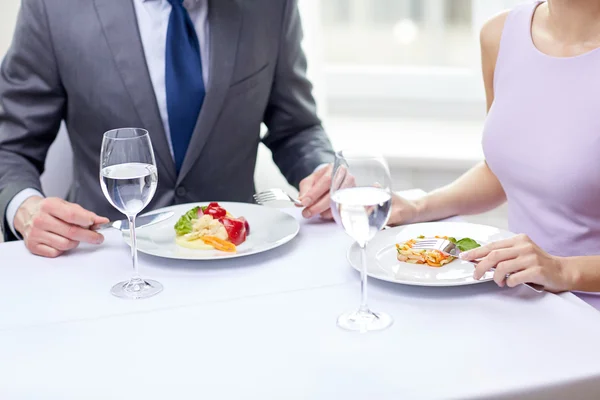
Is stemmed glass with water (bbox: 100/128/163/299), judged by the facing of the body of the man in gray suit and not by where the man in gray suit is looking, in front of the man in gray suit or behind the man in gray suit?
in front

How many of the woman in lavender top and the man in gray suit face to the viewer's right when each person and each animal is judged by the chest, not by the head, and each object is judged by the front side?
0

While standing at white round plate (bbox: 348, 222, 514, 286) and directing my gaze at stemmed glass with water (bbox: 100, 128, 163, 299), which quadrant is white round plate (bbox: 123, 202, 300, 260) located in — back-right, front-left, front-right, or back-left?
front-right

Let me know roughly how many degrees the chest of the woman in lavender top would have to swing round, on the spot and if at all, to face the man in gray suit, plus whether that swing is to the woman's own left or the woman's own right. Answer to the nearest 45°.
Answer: approximately 45° to the woman's own right

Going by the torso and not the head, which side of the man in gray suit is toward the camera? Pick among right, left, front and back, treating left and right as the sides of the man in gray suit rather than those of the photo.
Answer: front

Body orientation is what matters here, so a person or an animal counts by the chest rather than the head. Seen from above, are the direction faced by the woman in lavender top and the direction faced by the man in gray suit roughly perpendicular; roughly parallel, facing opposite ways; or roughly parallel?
roughly perpendicular

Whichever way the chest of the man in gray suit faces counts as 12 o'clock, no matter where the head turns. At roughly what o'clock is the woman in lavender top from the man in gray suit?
The woman in lavender top is roughly at 10 o'clock from the man in gray suit.

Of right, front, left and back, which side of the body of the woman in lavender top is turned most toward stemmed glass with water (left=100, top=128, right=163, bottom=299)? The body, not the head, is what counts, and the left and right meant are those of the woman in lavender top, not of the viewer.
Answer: front

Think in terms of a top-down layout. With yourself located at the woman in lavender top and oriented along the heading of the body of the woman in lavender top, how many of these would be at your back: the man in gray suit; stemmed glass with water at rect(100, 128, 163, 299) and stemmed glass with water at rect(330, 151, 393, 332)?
0

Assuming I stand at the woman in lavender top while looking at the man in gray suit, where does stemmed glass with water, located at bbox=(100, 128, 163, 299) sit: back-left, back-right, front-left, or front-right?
front-left

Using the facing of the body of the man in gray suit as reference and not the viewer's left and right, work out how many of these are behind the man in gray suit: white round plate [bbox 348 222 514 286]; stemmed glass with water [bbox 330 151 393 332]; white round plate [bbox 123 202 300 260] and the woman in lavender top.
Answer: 0

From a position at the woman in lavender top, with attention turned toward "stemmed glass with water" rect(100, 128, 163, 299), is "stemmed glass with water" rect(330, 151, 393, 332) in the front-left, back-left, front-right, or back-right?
front-left

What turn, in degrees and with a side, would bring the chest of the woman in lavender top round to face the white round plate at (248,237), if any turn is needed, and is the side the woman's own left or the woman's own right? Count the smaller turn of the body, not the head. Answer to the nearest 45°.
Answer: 0° — they already face it

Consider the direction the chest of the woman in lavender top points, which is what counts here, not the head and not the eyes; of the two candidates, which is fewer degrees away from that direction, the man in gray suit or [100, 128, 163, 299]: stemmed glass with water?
the stemmed glass with water

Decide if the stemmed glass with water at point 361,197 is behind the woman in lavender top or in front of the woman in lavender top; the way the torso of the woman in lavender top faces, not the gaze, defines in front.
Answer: in front
